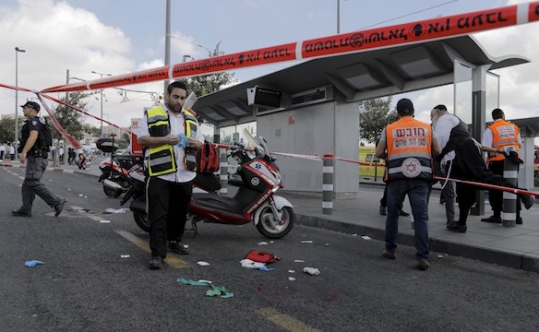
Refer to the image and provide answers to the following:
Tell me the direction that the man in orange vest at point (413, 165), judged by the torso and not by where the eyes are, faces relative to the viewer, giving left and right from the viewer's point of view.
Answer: facing away from the viewer

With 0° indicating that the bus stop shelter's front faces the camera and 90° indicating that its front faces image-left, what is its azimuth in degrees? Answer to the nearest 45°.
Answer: approximately 45°

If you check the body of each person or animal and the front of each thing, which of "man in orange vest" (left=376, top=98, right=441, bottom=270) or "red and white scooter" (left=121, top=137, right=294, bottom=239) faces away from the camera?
the man in orange vest

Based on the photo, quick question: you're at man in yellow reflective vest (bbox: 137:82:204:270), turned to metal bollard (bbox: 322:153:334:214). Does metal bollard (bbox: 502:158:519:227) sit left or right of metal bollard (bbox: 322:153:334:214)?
right

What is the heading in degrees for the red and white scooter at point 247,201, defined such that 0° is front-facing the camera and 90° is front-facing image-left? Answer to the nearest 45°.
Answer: approximately 270°

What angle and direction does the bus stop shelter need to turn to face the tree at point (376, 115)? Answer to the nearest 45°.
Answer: approximately 135° to its right

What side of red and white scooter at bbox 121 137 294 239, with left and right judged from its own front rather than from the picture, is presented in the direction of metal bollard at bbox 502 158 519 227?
front

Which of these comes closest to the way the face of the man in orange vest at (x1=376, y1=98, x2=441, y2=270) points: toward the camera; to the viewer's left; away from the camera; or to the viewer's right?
away from the camera

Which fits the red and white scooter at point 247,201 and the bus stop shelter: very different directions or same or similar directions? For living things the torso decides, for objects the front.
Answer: very different directions

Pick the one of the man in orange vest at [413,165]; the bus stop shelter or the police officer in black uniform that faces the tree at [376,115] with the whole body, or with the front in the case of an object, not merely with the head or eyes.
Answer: the man in orange vest

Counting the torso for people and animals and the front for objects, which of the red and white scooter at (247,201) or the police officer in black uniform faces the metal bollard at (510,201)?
the red and white scooter

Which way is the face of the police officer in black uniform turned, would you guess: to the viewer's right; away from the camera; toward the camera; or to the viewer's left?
to the viewer's left

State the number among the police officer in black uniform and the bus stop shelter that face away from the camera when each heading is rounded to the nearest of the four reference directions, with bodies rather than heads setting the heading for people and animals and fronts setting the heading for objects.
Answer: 0
